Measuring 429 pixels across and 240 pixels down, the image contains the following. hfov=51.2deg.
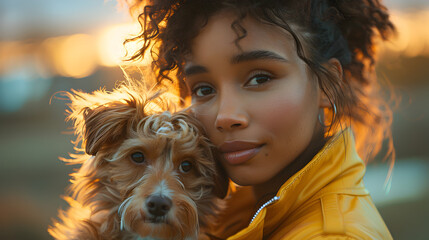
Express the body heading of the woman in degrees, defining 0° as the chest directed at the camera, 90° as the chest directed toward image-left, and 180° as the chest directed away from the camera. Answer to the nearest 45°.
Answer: approximately 45°
